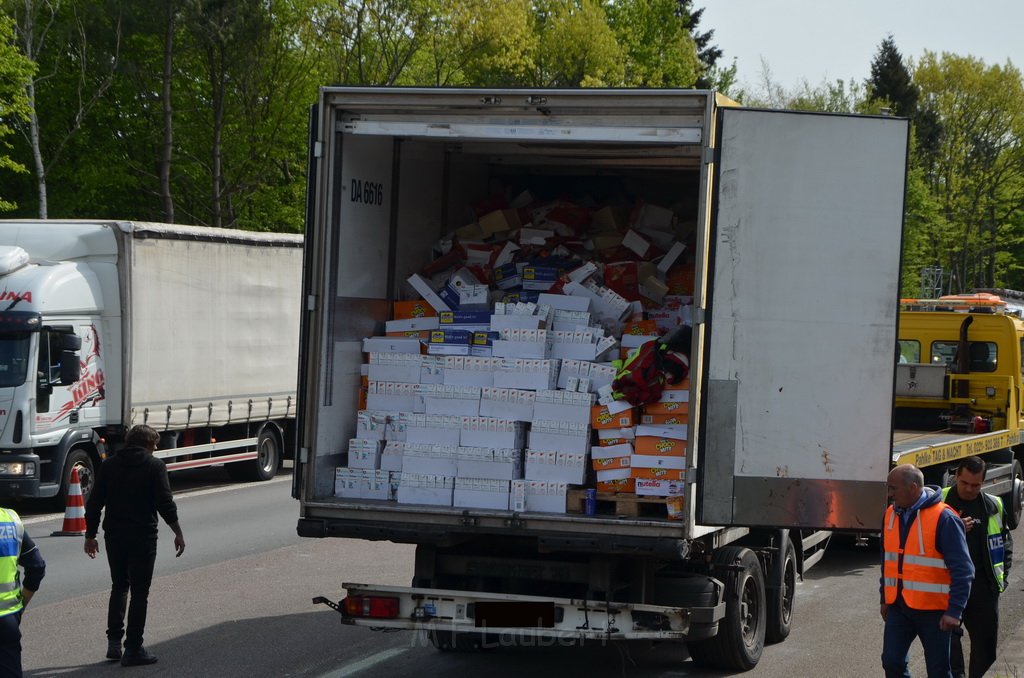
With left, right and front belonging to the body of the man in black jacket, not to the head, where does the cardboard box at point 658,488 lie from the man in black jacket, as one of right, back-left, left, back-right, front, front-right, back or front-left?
right

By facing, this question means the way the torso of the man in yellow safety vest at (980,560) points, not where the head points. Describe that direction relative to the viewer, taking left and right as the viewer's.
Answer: facing the viewer and to the left of the viewer

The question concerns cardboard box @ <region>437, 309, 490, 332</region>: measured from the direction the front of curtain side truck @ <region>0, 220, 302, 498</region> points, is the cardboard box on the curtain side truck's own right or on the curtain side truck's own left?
on the curtain side truck's own left

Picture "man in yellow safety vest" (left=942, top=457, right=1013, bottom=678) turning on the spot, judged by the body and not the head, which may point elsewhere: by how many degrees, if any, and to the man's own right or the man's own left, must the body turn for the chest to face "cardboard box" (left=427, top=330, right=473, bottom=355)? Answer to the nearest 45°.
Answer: approximately 45° to the man's own right

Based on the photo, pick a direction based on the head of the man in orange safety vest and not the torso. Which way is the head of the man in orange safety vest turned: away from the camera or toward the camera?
toward the camera

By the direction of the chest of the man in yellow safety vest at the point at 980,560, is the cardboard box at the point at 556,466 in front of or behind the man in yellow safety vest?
in front
